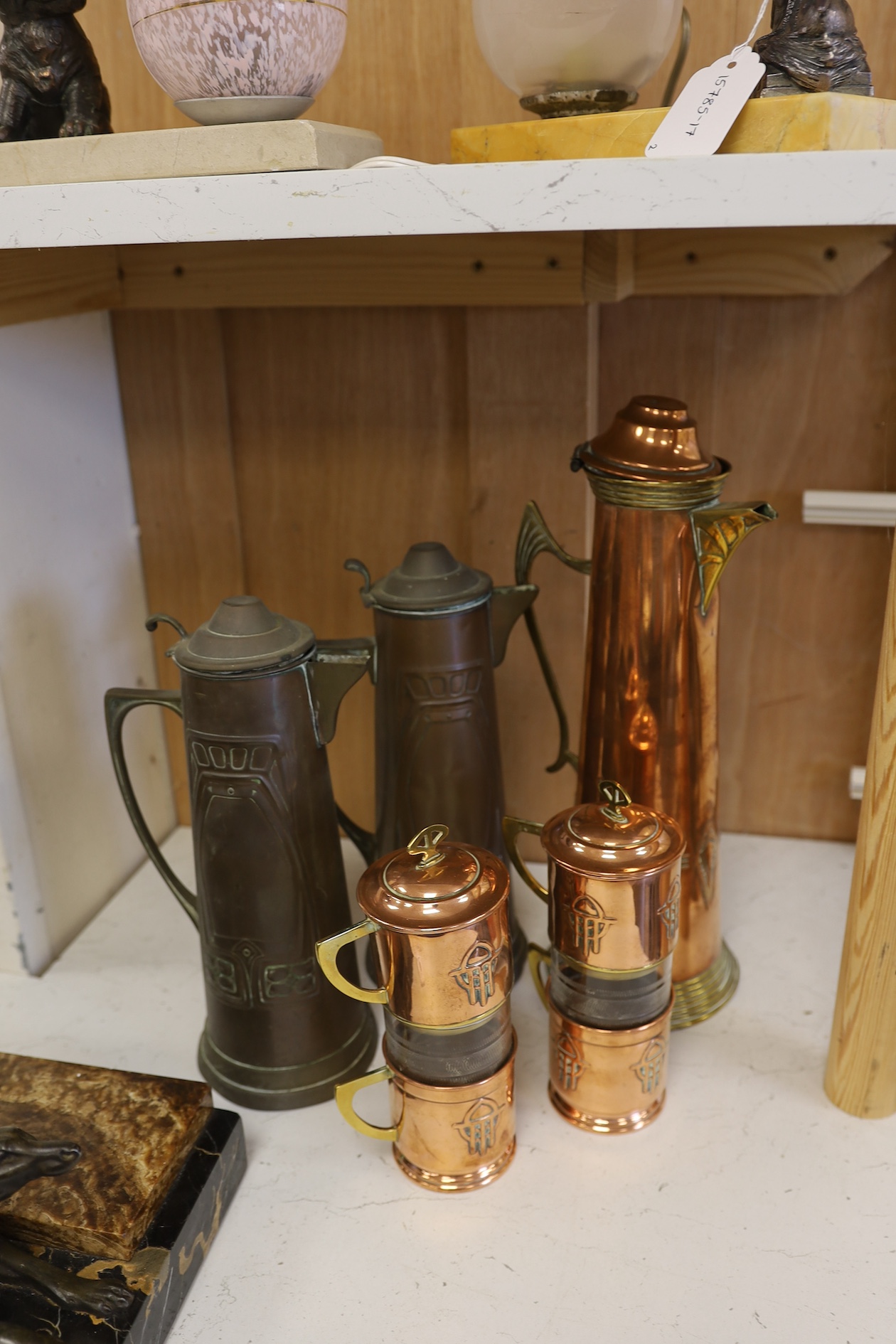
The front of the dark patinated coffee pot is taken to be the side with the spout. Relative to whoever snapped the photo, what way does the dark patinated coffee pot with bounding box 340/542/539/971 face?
facing to the right of the viewer

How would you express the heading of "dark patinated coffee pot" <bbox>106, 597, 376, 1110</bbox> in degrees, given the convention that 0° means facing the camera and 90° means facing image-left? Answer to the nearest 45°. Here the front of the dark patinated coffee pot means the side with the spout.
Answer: approximately 270°

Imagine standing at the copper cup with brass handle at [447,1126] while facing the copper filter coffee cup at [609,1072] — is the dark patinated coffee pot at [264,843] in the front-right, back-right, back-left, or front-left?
back-left
